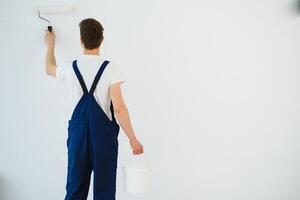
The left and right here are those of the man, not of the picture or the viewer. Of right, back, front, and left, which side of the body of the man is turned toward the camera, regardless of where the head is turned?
back

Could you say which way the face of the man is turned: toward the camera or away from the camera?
away from the camera
